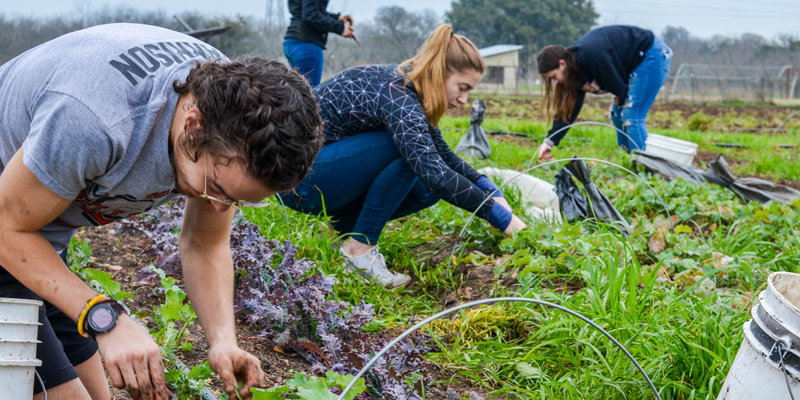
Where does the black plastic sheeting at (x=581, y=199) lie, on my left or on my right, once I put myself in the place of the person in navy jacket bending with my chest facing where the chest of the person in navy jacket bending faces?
on my left

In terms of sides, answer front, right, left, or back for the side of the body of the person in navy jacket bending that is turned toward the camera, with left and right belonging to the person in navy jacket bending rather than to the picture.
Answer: left

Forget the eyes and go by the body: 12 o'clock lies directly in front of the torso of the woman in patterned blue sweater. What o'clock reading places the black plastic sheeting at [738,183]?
The black plastic sheeting is roughly at 11 o'clock from the woman in patterned blue sweater.

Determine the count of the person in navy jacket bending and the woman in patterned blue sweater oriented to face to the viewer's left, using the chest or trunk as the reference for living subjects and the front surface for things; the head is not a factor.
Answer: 1

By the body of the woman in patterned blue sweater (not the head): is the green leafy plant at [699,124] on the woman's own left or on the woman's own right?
on the woman's own left

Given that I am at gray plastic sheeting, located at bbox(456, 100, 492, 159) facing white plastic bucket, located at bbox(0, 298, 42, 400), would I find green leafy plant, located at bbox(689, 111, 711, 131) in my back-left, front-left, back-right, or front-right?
back-left

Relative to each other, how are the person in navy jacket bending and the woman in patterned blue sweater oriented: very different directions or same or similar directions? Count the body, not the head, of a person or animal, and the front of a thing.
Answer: very different directions

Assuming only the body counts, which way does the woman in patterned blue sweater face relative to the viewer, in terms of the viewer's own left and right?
facing to the right of the viewer

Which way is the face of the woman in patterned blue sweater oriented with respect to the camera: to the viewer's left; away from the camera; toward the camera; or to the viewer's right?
to the viewer's right

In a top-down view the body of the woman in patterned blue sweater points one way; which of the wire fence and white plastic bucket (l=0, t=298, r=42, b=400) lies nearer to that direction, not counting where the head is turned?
the wire fence

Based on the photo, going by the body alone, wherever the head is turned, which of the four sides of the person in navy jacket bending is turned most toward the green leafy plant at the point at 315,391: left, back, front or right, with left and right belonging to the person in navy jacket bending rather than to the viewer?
left

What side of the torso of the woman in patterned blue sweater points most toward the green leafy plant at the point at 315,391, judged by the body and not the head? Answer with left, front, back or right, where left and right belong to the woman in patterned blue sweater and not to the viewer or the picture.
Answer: right
